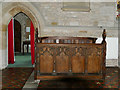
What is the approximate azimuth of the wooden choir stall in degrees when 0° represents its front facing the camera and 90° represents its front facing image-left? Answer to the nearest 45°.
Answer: approximately 0°

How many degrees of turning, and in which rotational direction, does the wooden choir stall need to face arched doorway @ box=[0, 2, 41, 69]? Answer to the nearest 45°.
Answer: approximately 135° to its right
